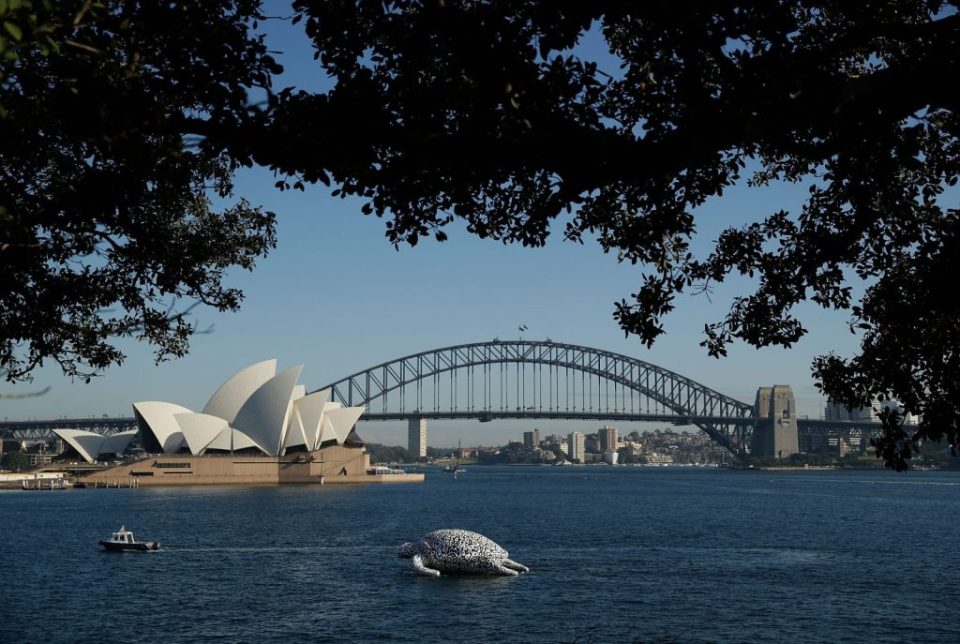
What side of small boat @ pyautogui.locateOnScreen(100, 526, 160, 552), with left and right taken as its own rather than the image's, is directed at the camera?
left

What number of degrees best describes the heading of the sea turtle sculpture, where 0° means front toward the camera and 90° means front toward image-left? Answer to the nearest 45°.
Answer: approximately 90°

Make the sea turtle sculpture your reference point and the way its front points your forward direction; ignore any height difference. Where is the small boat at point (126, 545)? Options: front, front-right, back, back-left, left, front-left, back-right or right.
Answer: front-right

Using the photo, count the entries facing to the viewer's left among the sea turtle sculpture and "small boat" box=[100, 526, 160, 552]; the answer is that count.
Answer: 2

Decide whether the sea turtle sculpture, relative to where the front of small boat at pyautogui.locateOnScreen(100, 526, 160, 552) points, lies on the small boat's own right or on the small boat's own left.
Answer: on the small boat's own left
